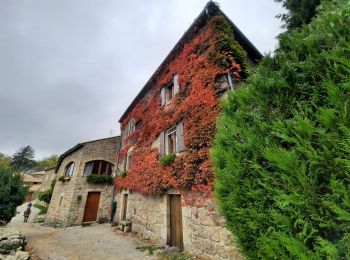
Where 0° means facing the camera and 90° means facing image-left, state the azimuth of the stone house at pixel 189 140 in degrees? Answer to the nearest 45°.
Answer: approximately 45°

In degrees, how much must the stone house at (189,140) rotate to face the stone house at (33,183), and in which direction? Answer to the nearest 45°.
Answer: approximately 90° to its right

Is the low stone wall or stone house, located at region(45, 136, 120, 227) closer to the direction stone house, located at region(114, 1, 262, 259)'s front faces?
the low stone wall

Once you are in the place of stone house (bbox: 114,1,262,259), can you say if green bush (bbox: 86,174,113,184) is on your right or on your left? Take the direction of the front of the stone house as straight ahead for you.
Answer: on your right

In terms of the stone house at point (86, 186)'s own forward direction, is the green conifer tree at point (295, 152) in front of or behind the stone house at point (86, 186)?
in front

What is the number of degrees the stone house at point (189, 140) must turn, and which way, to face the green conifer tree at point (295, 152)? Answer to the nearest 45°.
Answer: approximately 45° to its left

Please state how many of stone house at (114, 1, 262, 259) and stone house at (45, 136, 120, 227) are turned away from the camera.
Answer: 0

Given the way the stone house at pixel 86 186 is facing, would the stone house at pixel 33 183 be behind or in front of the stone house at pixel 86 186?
behind

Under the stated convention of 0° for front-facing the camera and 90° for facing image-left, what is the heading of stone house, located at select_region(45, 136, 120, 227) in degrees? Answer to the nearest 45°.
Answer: approximately 0°

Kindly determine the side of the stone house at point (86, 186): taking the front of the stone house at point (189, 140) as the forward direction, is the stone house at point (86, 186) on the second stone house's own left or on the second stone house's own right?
on the second stone house's own right

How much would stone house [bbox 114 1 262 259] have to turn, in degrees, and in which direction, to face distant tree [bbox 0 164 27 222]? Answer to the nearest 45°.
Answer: approximately 45° to its right
